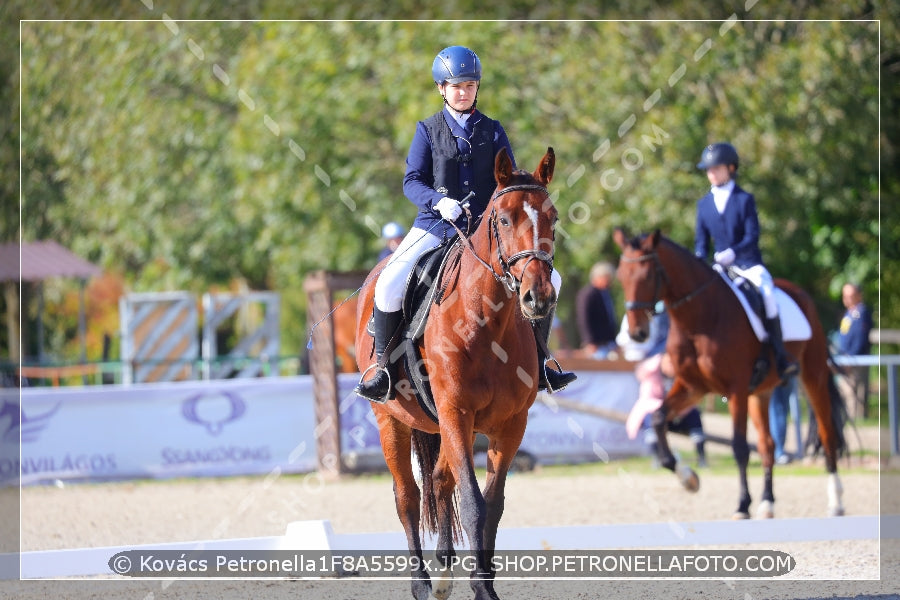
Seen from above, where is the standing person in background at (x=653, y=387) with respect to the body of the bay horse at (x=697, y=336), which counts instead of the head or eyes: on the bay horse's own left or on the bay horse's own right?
on the bay horse's own right

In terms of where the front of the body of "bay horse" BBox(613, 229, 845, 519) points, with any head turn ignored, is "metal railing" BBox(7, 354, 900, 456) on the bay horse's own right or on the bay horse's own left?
on the bay horse's own right

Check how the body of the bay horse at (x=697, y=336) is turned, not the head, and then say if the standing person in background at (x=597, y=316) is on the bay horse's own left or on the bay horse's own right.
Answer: on the bay horse's own right

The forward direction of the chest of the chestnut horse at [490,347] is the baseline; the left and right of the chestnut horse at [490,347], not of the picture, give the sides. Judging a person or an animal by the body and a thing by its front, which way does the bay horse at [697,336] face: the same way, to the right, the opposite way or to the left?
to the right

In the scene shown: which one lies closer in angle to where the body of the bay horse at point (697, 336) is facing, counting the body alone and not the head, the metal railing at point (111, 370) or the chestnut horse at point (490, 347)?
the chestnut horse

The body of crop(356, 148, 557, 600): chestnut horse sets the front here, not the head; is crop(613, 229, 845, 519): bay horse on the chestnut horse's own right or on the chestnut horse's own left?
on the chestnut horse's own left

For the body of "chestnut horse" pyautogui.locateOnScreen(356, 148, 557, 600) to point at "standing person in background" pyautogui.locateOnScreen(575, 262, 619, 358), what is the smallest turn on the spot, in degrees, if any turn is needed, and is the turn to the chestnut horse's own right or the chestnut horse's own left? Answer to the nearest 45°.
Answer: approximately 135° to the chestnut horse's own left

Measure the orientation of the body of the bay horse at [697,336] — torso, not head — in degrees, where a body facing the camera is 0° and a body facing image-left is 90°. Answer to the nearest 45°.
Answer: approximately 45°

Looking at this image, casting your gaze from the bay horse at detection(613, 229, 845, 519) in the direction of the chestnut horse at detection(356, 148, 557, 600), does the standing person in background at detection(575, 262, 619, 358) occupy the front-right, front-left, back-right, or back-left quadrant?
back-right

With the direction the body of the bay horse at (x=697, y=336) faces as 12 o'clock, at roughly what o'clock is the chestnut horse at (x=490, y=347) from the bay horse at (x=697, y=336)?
the chestnut horse at (x=490, y=347) is roughly at 11 o'clock from the bay horse at (x=697, y=336).
